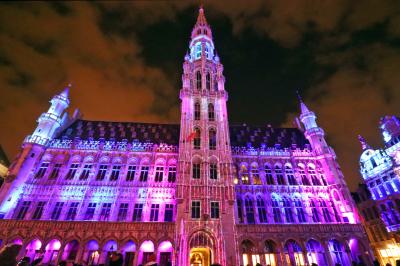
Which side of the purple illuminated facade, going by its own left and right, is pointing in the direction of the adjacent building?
left

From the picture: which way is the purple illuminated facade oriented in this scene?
toward the camera
